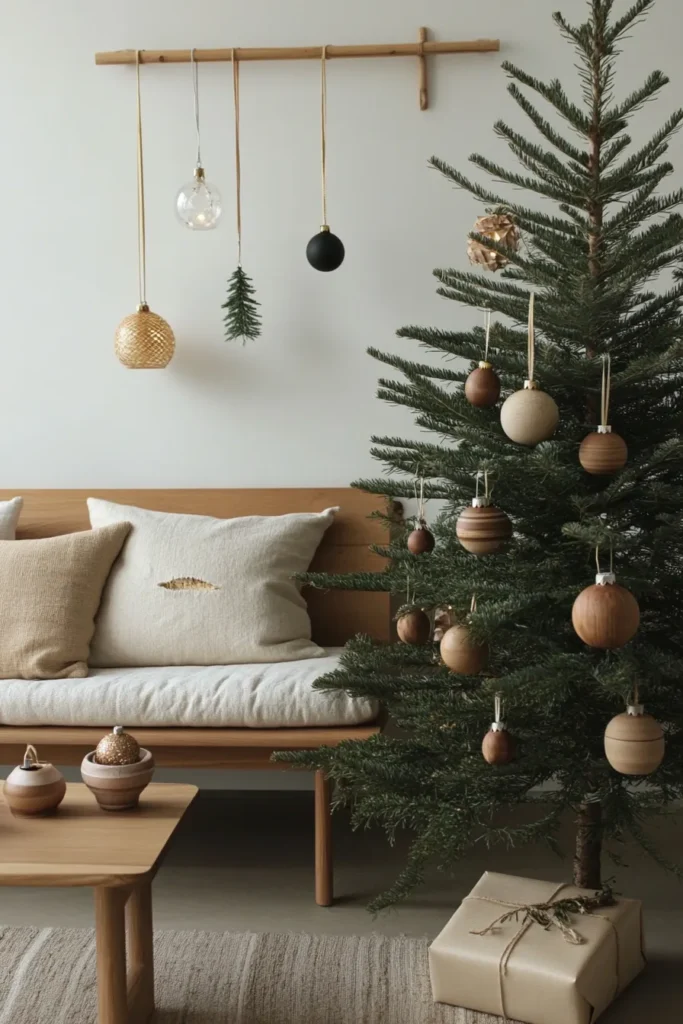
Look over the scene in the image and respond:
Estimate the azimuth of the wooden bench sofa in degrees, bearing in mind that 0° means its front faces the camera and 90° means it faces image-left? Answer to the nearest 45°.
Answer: approximately 0°

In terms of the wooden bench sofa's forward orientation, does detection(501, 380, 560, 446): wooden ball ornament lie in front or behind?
in front

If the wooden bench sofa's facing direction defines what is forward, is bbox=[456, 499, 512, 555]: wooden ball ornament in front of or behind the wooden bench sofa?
in front
